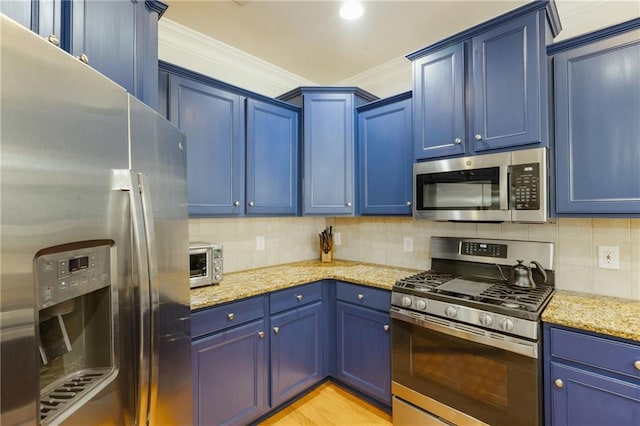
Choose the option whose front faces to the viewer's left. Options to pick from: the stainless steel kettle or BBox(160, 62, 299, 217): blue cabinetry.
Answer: the stainless steel kettle

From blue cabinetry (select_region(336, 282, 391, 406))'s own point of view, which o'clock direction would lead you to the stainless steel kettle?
The stainless steel kettle is roughly at 8 o'clock from the blue cabinetry.

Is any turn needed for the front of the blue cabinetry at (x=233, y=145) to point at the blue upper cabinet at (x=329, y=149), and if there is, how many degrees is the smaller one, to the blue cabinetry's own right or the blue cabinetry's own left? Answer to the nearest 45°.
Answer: approximately 45° to the blue cabinetry's own left

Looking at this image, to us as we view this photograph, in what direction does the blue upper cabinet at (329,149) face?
facing the viewer

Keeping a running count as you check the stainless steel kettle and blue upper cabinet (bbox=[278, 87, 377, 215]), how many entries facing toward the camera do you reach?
1

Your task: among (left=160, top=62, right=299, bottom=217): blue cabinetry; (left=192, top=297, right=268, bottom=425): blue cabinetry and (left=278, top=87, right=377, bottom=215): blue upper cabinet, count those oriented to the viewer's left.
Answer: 0

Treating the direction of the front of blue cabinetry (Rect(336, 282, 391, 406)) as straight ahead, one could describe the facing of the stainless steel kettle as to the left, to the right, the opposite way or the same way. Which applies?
to the right

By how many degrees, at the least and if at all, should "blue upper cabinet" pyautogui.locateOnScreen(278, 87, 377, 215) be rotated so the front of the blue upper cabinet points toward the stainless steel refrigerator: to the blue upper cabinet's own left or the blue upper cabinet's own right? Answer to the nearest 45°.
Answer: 0° — it already faces it
